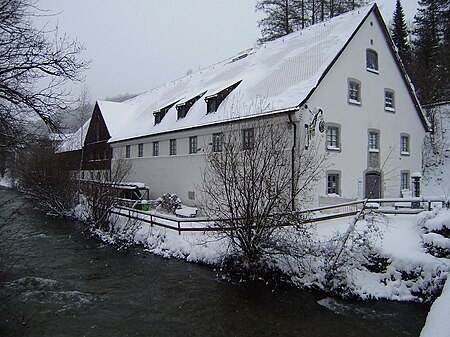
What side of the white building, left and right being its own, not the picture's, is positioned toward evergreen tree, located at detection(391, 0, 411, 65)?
left

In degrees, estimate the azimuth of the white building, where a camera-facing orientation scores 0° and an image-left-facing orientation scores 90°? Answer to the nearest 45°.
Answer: approximately 315°

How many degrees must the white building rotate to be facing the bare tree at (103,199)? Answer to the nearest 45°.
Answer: approximately 135° to its right

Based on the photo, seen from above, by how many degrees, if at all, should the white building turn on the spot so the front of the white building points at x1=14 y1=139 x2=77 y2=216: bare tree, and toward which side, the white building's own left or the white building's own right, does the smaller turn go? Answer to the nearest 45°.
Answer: approximately 135° to the white building's own right

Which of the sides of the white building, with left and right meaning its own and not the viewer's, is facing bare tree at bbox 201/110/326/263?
right

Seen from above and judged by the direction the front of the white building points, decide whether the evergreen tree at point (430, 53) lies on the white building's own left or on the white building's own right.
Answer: on the white building's own left
